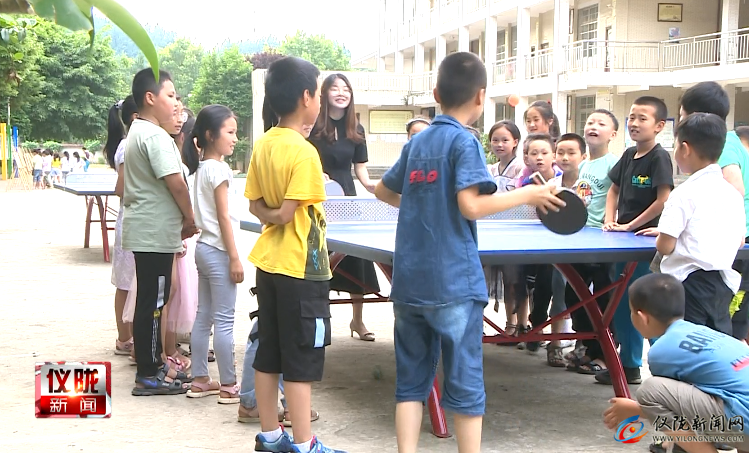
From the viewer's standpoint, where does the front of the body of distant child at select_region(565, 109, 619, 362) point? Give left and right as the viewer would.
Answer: facing the viewer and to the left of the viewer

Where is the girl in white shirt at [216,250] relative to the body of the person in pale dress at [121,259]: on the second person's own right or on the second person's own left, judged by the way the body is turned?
on the second person's own right

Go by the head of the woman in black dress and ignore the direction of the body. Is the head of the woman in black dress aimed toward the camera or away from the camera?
toward the camera

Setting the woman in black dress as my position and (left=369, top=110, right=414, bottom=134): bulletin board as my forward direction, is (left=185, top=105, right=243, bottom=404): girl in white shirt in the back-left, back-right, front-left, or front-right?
back-left

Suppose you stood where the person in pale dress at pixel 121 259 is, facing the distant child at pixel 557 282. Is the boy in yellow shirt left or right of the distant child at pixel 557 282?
right

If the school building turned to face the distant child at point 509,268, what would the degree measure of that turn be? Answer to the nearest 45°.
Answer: approximately 45° to its left

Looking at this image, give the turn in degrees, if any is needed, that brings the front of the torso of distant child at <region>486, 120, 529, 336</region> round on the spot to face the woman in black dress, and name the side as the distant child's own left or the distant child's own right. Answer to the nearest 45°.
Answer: approximately 45° to the distant child's own right

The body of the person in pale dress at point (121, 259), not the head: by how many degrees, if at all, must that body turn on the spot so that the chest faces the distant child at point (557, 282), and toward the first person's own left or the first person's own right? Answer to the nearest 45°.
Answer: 0° — they already face them

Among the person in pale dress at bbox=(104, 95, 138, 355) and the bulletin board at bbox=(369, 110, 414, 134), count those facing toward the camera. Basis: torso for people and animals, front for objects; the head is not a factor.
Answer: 1

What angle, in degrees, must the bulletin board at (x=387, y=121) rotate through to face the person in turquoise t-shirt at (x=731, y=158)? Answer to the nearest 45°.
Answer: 0° — it already faces them

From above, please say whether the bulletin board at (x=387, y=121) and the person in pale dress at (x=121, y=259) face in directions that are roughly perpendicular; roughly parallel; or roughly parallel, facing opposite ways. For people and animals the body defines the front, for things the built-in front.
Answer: roughly perpendicular

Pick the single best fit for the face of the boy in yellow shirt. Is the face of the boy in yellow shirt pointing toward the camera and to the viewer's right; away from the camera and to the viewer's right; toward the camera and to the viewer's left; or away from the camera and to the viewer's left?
away from the camera and to the viewer's right

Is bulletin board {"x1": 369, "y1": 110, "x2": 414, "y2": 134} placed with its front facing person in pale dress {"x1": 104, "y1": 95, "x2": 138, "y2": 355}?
yes

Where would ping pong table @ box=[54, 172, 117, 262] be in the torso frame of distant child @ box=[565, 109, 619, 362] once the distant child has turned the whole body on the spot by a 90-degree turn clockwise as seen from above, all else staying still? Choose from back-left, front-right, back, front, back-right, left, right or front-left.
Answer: front

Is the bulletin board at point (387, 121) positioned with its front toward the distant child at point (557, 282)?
yes

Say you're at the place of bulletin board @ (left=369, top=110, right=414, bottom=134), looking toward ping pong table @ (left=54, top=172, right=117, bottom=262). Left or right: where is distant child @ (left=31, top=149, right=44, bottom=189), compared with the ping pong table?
right

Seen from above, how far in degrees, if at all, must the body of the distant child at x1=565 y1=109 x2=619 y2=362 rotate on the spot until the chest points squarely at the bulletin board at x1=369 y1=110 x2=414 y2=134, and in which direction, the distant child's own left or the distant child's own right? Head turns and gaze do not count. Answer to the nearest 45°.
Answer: approximately 135° to the distant child's own right
